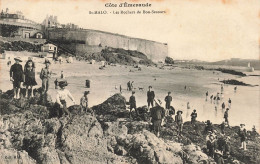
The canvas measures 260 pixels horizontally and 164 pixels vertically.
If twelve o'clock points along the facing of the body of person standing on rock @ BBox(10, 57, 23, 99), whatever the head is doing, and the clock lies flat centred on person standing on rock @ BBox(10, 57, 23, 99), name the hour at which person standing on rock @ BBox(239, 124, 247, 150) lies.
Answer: person standing on rock @ BBox(239, 124, 247, 150) is roughly at 10 o'clock from person standing on rock @ BBox(10, 57, 23, 99).

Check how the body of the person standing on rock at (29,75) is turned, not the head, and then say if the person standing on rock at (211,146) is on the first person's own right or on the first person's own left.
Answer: on the first person's own left

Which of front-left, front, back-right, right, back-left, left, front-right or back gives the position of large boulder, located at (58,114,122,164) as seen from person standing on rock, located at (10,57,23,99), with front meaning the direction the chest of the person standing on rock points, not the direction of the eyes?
front-left

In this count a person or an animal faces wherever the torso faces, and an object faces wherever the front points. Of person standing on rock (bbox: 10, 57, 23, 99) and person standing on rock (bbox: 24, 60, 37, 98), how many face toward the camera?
2

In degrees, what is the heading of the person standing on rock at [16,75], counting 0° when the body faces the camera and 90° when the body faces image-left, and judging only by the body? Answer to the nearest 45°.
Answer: approximately 0°

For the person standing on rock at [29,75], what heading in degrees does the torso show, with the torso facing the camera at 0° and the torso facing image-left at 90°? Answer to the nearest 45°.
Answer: approximately 0°
